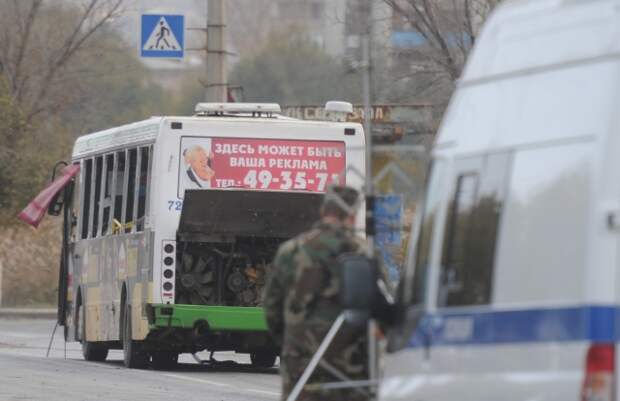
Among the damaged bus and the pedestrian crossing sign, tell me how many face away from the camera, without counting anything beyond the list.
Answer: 1

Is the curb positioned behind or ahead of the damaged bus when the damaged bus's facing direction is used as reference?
ahead

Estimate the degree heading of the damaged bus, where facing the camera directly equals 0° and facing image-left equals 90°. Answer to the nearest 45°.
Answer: approximately 180°

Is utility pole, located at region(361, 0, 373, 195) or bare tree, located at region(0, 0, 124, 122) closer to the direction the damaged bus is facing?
the bare tree

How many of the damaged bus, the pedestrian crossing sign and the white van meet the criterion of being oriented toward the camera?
1

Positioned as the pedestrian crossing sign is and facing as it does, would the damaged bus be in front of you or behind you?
in front

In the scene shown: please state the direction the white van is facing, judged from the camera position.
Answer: facing away from the viewer and to the left of the viewer

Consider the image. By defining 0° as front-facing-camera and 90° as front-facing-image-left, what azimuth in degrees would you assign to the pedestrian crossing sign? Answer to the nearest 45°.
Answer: approximately 0°

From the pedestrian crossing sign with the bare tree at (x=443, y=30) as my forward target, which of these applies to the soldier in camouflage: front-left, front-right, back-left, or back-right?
back-right

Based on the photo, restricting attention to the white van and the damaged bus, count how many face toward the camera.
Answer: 0

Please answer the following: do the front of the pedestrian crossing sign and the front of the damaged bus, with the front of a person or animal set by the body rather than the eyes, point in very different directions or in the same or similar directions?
very different directions

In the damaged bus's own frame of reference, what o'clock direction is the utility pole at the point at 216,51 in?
The utility pole is roughly at 12 o'clock from the damaged bus.
